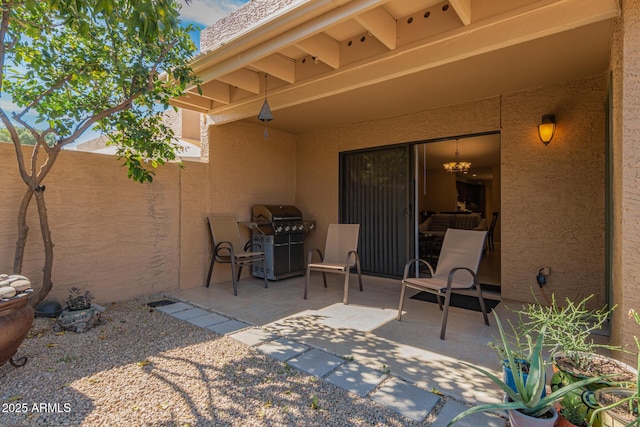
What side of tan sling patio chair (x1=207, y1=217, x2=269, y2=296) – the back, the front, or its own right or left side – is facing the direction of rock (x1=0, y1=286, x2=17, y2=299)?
right

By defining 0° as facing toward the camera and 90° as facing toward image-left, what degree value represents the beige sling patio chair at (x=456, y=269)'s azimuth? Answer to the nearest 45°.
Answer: approximately 45°

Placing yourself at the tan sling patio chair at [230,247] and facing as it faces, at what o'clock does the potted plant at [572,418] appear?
The potted plant is roughly at 1 o'clock from the tan sling patio chair.

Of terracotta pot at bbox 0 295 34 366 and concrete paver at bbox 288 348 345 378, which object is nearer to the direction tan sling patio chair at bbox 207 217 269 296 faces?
the concrete paver

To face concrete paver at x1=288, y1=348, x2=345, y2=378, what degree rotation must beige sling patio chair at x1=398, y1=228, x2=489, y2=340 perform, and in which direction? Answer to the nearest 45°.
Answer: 0° — it already faces it

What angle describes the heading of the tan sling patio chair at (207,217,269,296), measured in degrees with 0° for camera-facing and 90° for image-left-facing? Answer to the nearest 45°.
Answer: approximately 315°

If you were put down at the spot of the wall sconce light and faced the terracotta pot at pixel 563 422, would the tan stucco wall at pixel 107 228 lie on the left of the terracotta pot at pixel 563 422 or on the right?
right

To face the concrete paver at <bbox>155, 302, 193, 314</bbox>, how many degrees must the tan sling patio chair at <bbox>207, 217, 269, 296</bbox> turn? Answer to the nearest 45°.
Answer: approximately 90° to its right

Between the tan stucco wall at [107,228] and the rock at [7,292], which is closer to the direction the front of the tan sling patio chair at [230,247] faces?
the rock
